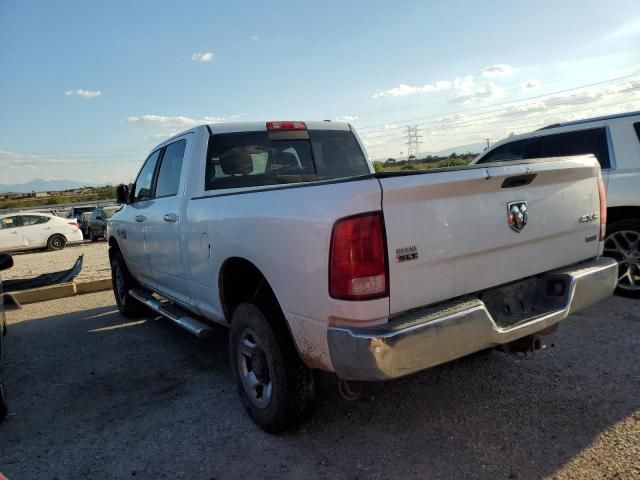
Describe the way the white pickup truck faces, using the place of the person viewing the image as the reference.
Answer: facing away from the viewer and to the left of the viewer

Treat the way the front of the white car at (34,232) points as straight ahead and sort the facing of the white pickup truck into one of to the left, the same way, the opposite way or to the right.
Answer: to the right

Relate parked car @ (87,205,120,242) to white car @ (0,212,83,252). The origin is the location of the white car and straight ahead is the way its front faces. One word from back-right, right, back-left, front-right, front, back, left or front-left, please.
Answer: back-right

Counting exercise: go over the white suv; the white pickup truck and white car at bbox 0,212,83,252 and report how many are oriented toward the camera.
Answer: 0

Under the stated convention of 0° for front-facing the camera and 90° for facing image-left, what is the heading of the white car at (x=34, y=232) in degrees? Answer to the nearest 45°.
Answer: approximately 90°

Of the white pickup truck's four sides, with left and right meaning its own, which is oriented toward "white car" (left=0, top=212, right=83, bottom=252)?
front

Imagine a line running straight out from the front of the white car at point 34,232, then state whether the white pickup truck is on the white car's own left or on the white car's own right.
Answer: on the white car's own left

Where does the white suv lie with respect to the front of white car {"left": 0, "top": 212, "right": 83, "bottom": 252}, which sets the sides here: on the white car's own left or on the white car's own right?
on the white car's own left
